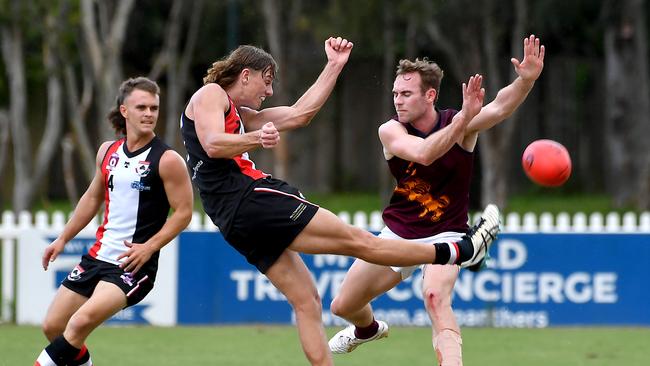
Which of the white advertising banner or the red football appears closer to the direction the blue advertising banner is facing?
the red football

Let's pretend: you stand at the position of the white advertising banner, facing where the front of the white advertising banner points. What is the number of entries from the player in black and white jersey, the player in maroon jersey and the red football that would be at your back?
0

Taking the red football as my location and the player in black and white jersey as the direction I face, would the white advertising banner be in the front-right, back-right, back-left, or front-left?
front-right

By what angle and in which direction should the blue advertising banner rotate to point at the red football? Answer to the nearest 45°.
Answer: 0° — it already faces it

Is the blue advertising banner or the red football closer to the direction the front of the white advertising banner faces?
the red football

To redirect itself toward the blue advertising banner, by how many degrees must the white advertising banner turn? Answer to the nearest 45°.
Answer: approximately 90° to its left

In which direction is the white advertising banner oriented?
toward the camera

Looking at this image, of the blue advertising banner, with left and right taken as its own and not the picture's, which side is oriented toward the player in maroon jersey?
front

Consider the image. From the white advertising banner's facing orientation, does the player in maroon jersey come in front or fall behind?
in front

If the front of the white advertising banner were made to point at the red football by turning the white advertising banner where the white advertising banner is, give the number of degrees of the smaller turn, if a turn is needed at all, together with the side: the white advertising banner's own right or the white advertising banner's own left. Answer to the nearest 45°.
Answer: approximately 45° to the white advertising banner's own left

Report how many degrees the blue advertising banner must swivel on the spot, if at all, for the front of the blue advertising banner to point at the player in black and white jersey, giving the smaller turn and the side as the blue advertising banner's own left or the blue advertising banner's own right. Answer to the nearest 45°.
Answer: approximately 45° to the blue advertising banner's own right

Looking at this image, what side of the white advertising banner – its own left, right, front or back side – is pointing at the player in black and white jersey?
front

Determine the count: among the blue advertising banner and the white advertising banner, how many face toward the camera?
2
